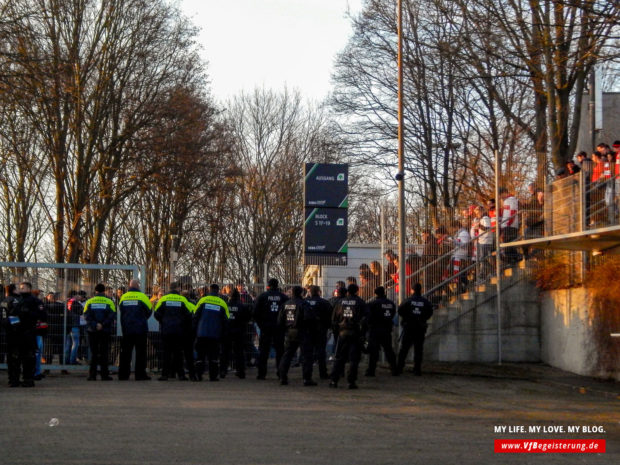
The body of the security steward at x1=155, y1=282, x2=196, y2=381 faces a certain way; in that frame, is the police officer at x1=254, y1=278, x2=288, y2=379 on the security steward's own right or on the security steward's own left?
on the security steward's own right

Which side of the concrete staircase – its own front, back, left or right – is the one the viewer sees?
left

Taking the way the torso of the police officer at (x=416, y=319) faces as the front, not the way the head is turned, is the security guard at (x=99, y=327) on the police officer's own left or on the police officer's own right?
on the police officer's own left

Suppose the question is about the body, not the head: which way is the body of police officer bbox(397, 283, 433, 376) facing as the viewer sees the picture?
away from the camera

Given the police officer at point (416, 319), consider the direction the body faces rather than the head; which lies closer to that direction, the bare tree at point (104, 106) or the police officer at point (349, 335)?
the bare tree

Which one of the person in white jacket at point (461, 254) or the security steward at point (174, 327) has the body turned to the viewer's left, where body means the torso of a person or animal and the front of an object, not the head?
the person in white jacket

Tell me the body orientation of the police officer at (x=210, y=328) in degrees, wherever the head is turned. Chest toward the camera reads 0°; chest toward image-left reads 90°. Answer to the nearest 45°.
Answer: approximately 180°

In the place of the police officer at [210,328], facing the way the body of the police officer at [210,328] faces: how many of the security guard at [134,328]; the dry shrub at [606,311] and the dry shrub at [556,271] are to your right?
2

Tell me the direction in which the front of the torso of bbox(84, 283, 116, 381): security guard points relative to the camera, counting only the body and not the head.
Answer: away from the camera

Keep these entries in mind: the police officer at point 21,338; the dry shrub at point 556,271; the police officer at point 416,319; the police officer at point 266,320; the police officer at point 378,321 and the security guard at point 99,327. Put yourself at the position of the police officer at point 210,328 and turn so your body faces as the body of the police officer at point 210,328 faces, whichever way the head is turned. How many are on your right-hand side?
4

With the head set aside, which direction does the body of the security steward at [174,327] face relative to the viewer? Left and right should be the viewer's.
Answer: facing away from the viewer

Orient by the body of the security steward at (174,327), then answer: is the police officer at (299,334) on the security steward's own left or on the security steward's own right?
on the security steward's own right

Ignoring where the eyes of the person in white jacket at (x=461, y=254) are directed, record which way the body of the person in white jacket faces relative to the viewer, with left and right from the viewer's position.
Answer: facing to the left of the viewer
